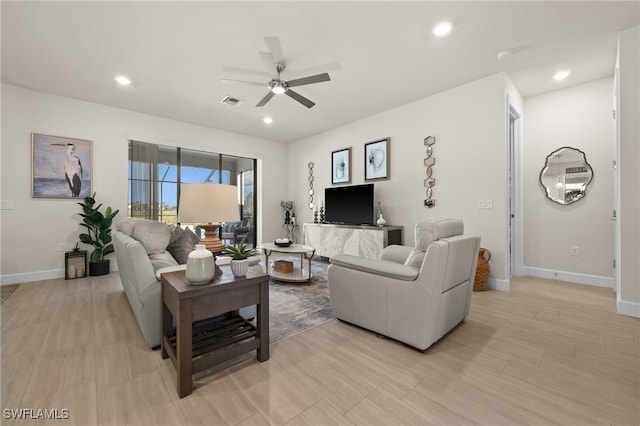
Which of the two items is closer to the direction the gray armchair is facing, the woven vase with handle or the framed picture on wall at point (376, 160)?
the framed picture on wall

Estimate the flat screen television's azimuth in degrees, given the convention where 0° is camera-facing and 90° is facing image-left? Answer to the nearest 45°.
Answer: approximately 45°

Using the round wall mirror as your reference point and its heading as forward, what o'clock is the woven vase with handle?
The woven vase with handle is roughly at 1 o'clock from the round wall mirror.

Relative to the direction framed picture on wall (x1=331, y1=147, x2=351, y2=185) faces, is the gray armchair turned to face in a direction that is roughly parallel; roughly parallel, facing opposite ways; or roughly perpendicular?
roughly perpendicular

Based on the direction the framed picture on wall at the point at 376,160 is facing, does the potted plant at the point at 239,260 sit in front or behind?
in front
